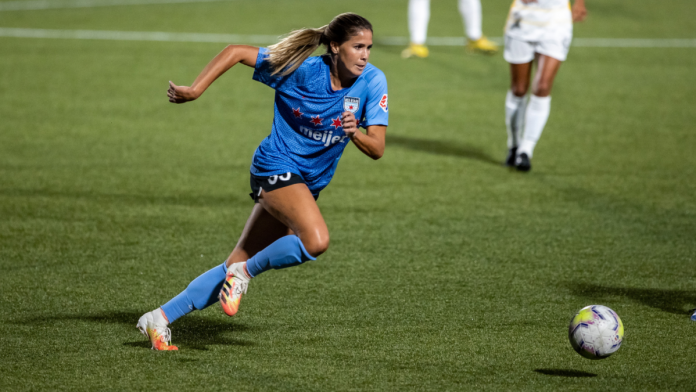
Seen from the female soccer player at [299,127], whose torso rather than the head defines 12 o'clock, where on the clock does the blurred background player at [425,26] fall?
The blurred background player is roughly at 8 o'clock from the female soccer player.

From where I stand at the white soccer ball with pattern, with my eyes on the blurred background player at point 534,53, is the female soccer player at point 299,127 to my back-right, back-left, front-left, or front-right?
front-left

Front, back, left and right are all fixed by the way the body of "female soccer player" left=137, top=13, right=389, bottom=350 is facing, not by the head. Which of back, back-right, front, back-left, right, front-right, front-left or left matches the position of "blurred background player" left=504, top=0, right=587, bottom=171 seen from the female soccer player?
left

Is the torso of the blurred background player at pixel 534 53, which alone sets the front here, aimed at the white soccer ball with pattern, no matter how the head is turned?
yes

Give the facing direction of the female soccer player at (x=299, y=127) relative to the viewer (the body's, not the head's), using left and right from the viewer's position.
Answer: facing the viewer and to the right of the viewer

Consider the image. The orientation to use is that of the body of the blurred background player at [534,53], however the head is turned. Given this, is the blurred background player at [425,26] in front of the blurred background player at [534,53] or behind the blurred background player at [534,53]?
behind

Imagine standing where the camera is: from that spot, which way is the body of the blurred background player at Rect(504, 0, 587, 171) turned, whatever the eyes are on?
toward the camera

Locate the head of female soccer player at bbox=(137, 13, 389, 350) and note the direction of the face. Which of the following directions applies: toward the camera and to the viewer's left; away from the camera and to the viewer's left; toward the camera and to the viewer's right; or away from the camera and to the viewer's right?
toward the camera and to the viewer's right
